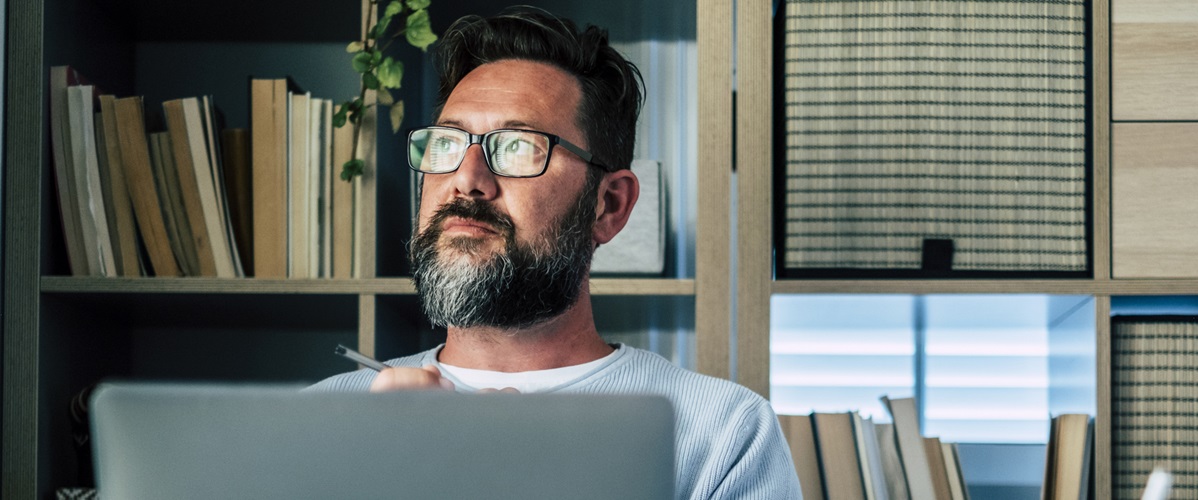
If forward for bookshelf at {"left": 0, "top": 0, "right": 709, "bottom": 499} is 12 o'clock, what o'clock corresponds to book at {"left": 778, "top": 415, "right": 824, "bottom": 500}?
The book is roughly at 10 o'clock from the bookshelf.

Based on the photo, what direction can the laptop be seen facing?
away from the camera

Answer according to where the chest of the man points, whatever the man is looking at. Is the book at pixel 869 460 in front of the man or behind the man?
behind

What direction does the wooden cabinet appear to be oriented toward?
toward the camera

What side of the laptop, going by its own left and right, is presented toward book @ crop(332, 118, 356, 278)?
front

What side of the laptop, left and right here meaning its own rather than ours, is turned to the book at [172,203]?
front

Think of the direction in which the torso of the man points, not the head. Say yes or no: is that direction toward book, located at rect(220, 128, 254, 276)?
no

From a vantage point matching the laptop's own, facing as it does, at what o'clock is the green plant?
The green plant is roughly at 12 o'clock from the laptop.

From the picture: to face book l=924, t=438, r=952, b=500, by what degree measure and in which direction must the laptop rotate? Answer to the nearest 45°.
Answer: approximately 45° to its right

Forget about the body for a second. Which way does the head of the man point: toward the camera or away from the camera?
toward the camera

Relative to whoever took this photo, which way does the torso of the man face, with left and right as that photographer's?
facing the viewer and to the left of the viewer

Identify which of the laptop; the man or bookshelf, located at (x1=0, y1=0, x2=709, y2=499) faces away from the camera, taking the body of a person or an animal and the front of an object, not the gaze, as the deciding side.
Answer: the laptop

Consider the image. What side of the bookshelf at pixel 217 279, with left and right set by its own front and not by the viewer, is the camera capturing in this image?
front

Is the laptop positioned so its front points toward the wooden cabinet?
no

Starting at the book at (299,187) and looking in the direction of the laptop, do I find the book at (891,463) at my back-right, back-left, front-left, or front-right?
front-left

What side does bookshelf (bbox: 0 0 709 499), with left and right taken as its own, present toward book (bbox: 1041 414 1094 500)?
left
